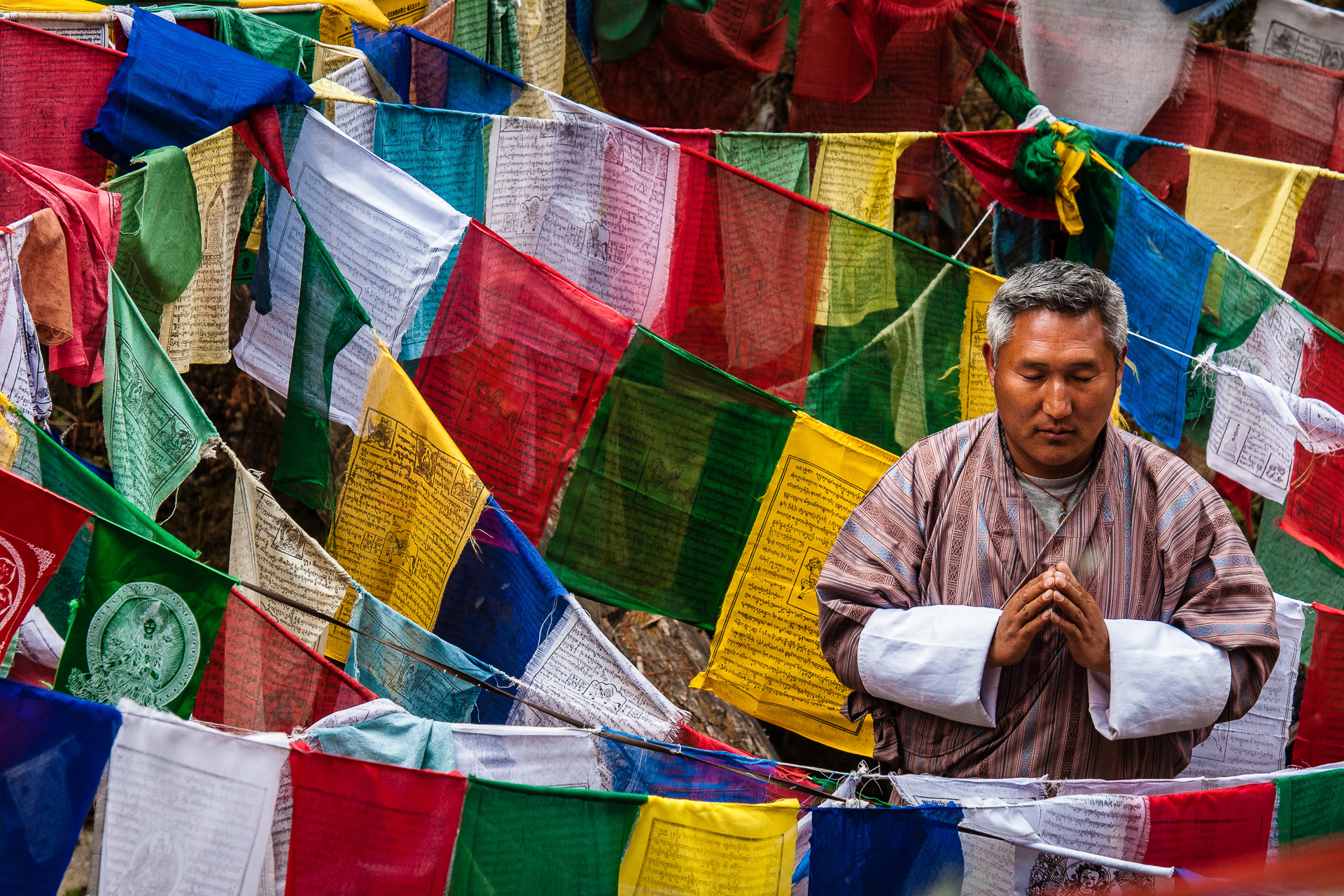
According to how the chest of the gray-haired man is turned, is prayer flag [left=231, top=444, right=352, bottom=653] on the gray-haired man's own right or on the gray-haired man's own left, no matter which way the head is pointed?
on the gray-haired man's own right

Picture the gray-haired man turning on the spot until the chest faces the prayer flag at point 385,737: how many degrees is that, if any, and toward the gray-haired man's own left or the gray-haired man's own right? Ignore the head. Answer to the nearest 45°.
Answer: approximately 45° to the gray-haired man's own right

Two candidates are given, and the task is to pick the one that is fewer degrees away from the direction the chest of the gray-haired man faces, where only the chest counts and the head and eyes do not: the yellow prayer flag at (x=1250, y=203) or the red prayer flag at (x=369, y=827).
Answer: the red prayer flag

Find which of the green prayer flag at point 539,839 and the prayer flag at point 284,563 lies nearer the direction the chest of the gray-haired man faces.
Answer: the green prayer flag

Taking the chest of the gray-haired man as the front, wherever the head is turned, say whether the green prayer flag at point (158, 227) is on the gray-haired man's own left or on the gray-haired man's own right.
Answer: on the gray-haired man's own right

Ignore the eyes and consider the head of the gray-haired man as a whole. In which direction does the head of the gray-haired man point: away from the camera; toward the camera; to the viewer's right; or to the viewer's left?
toward the camera

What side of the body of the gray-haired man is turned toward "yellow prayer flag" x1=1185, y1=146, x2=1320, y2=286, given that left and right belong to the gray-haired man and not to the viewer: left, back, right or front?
back

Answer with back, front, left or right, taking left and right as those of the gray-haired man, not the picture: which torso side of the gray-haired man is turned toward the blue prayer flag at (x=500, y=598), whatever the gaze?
right

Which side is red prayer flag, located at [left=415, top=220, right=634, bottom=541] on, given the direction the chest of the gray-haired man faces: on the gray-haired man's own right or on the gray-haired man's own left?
on the gray-haired man's own right

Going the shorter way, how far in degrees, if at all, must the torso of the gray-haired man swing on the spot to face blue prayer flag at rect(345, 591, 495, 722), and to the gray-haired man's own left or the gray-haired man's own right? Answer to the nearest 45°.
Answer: approximately 90° to the gray-haired man's own right

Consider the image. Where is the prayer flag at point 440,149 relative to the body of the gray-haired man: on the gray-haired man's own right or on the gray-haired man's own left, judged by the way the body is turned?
on the gray-haired man's own right

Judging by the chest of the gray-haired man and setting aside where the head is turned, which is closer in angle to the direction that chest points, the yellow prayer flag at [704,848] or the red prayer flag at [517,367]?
the yellow prayer flag

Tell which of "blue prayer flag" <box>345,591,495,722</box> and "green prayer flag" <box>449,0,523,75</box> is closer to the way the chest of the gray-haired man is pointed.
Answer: the blue prayer flag

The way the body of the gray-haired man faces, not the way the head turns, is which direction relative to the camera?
toward the camera

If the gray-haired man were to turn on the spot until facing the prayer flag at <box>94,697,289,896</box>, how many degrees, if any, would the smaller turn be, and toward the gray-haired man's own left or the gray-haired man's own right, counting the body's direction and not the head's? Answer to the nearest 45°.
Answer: approximately 45° to the gray-haired man's own right
